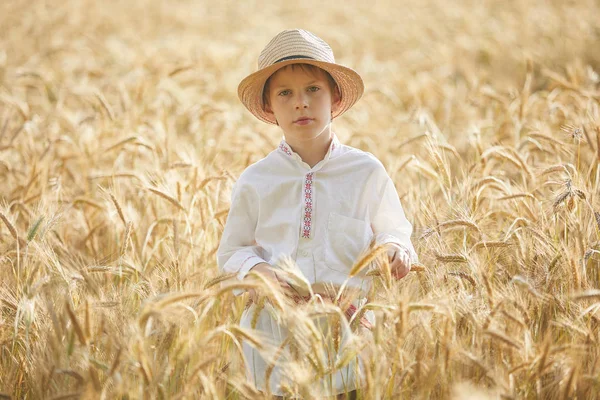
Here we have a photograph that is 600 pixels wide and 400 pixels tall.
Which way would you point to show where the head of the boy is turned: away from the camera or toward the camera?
toward the camera

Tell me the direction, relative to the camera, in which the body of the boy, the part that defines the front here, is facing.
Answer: toward the camera
